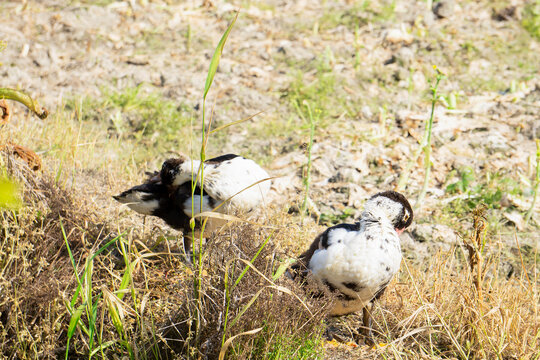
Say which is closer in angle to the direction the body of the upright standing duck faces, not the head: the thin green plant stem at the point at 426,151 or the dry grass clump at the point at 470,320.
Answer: the dry grass clump

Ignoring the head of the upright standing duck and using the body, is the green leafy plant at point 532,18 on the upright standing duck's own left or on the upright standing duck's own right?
on the upright standing duck's own left

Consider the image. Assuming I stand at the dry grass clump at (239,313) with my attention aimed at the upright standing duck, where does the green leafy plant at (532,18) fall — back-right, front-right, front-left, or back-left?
front-left

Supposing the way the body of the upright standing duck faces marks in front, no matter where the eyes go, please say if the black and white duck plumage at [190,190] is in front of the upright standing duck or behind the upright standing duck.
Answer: behind

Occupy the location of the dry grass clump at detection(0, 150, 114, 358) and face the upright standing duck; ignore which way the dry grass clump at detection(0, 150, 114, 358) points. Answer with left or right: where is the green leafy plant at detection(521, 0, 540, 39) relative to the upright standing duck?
left

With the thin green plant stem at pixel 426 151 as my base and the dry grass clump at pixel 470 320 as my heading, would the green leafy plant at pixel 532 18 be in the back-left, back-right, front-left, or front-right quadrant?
back-left

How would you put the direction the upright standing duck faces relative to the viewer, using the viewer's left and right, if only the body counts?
facing the viewer and to the right of the viewer

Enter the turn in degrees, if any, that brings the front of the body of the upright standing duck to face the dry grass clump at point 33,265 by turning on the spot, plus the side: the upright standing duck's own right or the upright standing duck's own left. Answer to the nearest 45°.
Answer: approximately 135° to the upright standing duck's own right

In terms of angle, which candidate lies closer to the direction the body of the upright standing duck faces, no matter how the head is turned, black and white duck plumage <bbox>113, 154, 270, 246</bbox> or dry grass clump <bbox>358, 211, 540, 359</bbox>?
the dry grass clump

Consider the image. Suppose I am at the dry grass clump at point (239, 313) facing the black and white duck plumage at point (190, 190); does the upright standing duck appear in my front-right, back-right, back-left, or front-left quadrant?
front-right
